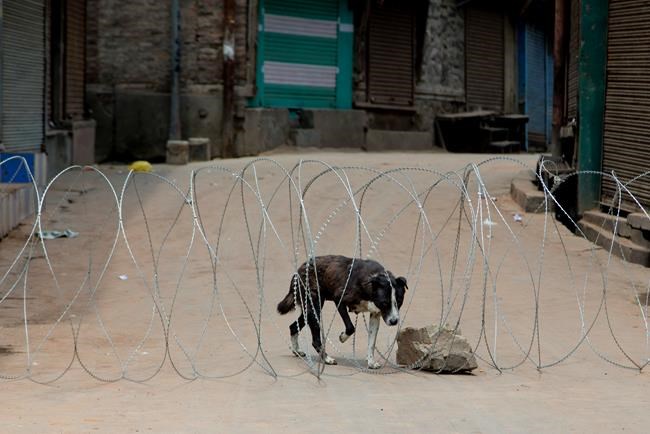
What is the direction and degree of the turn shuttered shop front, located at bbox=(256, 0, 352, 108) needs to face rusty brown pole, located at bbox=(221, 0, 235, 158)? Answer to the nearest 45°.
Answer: approximately 45° to its right

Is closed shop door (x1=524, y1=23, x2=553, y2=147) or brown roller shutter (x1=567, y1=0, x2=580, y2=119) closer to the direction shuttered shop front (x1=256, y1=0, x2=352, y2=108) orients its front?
the brown roller shutter

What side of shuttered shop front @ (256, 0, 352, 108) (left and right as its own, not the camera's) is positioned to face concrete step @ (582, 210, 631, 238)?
front

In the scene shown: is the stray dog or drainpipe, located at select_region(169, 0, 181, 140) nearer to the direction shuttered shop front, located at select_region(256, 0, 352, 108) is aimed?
the stray dog

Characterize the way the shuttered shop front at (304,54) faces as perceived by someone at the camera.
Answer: facing the viewer

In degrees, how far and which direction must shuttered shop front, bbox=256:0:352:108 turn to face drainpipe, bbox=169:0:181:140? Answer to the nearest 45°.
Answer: approximately 45° to its right

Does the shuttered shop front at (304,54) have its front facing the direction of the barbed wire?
yes

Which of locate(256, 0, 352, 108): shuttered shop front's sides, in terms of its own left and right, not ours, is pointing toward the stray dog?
front

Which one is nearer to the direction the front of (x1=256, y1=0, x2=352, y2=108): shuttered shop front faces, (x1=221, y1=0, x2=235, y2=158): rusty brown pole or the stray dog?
the stray dog

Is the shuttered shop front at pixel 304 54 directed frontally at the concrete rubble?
yes
